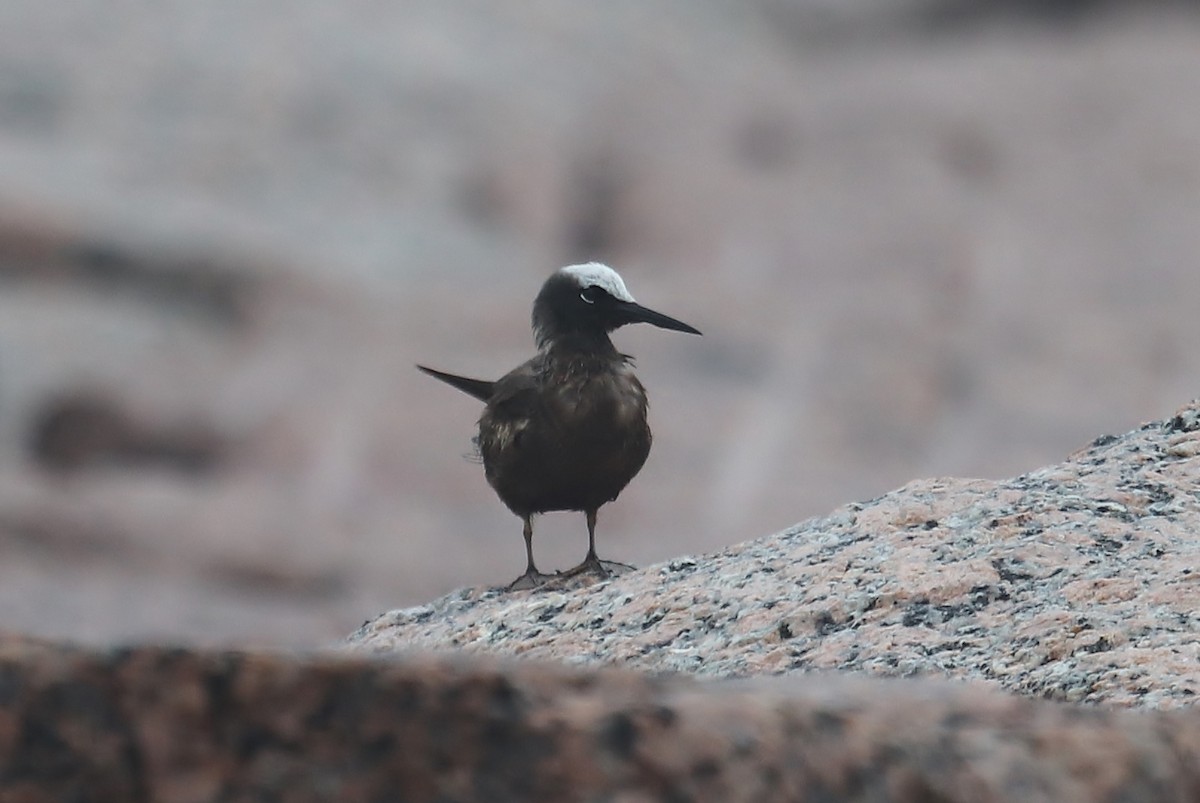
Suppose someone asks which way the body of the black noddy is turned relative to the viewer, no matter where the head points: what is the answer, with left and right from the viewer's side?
facing the viewer and to the right of the viewer
